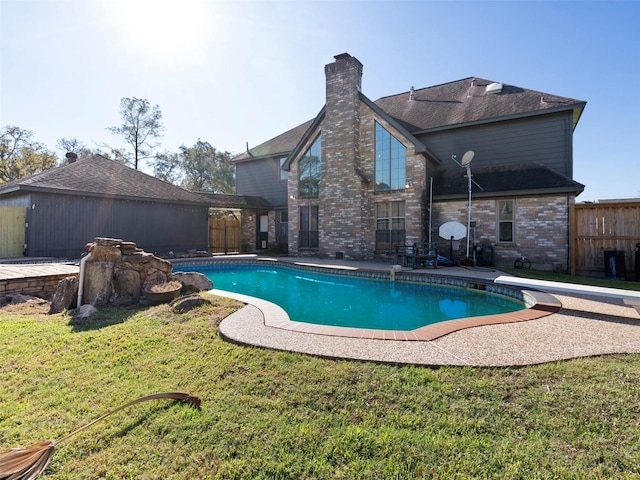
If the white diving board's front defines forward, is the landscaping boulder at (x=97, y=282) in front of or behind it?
in front

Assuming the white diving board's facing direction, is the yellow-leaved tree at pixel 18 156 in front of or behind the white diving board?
in front

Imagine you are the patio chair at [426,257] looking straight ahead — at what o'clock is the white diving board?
The white diving board is roughly at 11 o'clock from the patio chair.

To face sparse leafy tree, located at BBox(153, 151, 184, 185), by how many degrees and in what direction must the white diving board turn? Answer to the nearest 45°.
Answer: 0° — it already faces it

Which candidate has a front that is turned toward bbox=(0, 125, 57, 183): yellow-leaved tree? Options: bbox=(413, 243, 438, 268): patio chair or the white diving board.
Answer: the white diving board

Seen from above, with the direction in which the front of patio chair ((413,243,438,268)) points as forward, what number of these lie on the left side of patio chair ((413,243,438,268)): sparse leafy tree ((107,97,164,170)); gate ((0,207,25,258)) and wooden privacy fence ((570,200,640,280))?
1

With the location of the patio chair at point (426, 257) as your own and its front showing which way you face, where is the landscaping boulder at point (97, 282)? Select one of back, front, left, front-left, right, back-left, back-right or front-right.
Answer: front-right

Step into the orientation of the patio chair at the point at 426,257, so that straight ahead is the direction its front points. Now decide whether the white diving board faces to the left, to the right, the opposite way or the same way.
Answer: to the right

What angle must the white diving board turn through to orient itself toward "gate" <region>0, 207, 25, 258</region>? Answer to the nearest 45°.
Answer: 0° — it already faces it

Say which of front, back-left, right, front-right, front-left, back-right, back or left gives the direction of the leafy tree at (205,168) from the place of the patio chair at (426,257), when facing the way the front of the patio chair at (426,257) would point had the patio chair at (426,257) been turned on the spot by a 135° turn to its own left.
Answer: left

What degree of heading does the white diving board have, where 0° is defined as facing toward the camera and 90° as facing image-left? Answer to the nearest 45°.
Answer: approximately 90°

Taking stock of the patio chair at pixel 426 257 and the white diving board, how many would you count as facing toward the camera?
1
